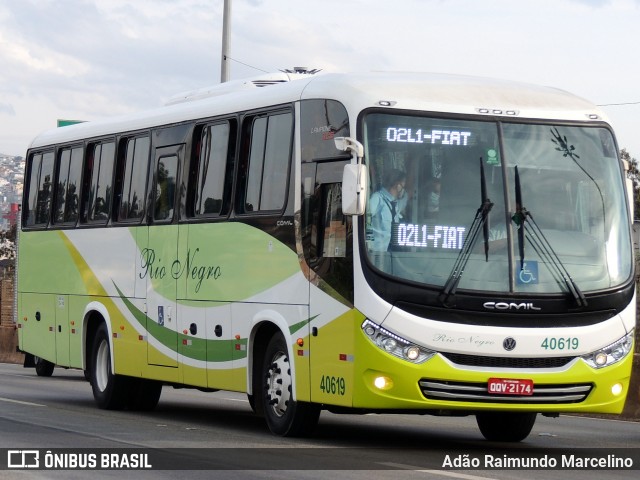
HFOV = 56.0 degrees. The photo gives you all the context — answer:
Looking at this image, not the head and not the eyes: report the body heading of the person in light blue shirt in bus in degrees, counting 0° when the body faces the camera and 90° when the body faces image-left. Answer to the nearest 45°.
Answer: approximately 315°

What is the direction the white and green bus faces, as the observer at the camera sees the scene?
facing the viewer and to the right of the viewer
